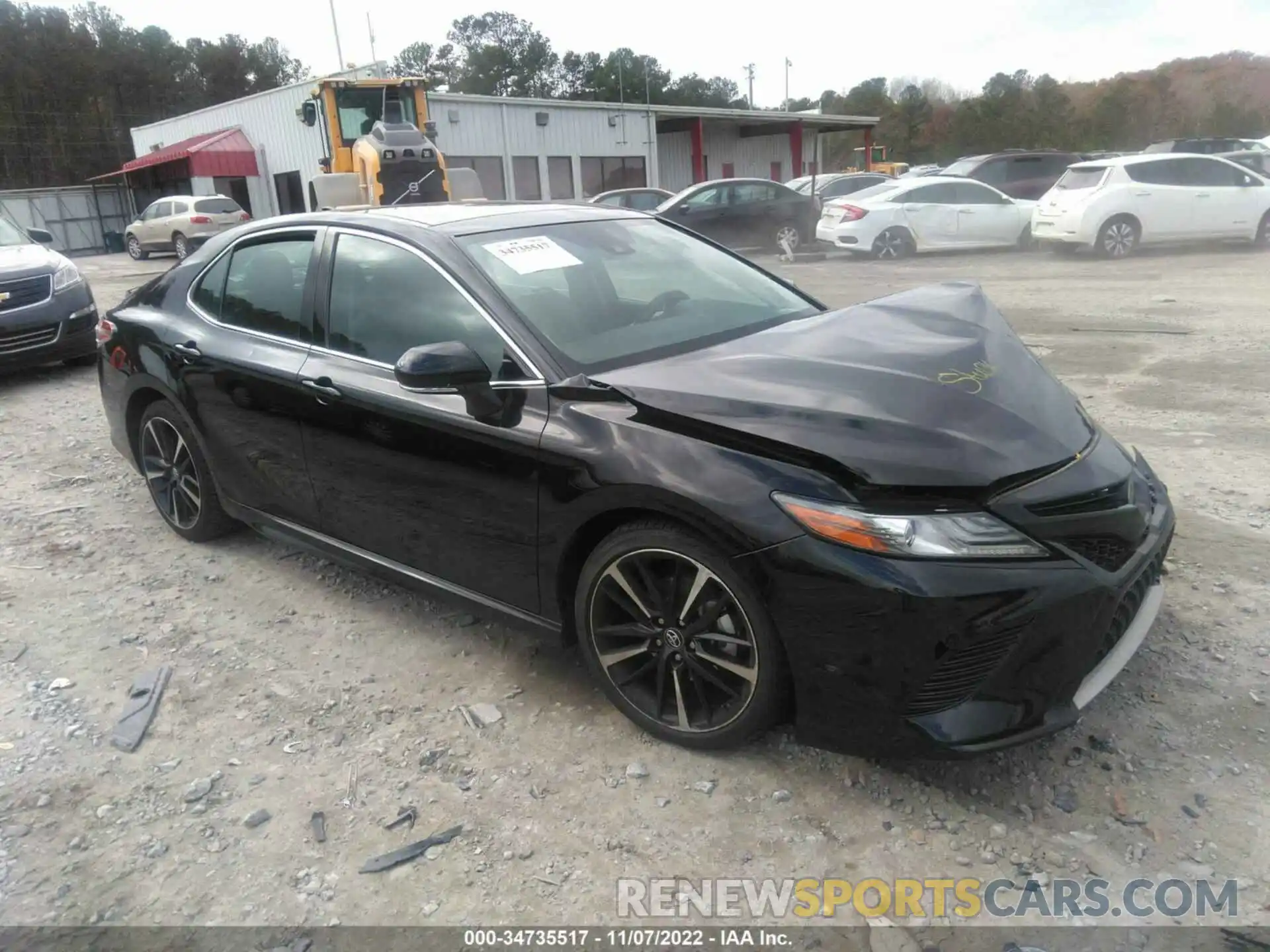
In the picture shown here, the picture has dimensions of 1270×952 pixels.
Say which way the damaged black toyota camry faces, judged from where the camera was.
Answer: facing the viewer and to the right of the viewer

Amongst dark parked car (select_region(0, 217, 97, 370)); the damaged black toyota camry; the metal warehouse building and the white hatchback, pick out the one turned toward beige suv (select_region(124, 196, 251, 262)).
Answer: the metal warehouse building

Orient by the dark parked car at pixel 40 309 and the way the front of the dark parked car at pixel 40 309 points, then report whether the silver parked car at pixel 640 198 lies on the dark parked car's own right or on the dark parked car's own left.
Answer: on the dark parked car's own left

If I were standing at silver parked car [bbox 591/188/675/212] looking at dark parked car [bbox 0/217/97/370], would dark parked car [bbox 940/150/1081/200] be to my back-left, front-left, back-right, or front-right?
back-left

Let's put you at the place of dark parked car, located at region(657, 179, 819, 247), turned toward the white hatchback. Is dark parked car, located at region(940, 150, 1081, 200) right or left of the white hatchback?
left

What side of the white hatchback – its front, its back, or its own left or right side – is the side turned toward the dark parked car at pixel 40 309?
back

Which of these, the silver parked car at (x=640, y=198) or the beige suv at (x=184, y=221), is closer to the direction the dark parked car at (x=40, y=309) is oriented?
the silver parked car

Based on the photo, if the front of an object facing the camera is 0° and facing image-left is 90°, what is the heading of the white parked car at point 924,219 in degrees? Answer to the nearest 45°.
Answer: approximately 225°
